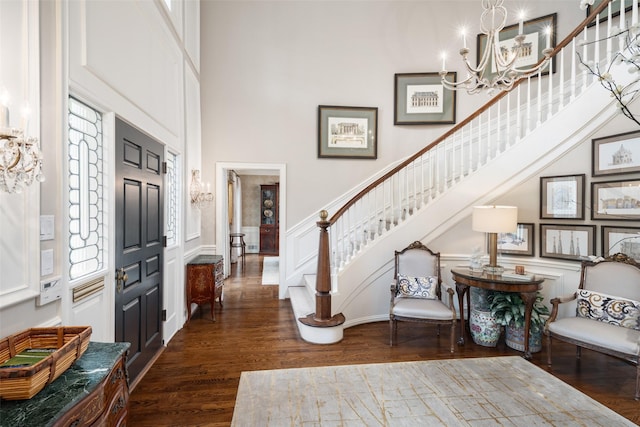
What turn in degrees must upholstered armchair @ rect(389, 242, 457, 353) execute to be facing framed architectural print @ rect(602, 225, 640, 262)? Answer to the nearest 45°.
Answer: approximately 90° to its left

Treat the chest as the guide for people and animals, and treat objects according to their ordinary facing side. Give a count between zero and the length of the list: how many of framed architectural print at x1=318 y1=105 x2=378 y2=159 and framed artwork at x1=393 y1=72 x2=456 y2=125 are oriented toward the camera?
2

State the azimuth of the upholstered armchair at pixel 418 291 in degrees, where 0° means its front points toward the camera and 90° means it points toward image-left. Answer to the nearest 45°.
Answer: approximately 0°

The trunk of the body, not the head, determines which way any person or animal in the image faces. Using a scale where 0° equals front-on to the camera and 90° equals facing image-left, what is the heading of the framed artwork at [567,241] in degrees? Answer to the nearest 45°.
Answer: approximately 45°

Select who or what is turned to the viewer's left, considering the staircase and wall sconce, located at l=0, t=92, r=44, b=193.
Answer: the staircase

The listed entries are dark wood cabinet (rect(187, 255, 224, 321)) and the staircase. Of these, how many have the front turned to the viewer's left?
1

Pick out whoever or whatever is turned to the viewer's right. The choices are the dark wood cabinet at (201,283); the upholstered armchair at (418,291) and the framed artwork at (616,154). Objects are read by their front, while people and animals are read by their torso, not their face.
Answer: the dark wood cabinet

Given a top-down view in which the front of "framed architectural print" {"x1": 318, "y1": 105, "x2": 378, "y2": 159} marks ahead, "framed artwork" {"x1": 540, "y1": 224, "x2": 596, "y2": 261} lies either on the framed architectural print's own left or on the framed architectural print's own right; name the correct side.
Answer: on the framed architectural print's own left

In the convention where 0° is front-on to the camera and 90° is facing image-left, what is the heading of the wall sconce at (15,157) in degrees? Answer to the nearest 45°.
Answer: approximately 315°

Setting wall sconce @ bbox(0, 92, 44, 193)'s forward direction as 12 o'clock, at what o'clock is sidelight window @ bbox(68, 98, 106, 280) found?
The sidelight window is roughly at 8 o'clock from the wall sconce.

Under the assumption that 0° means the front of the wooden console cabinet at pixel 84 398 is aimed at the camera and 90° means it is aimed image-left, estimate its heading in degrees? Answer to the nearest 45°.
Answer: approximately 315°

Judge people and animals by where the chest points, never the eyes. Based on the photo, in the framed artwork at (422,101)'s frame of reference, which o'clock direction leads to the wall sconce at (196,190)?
The wall sconce is roughly at 2 o'clock from the framed artwork.
